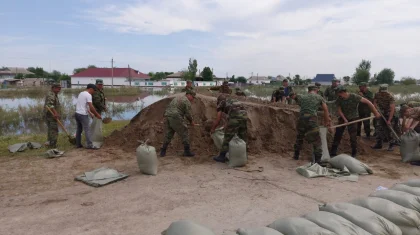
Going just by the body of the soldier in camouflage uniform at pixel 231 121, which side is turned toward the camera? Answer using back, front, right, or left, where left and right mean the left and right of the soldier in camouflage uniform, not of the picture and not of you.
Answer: left

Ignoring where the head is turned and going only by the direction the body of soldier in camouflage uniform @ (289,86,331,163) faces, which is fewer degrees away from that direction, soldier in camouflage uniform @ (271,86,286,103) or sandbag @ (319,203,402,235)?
the soldier in camouflage uniform

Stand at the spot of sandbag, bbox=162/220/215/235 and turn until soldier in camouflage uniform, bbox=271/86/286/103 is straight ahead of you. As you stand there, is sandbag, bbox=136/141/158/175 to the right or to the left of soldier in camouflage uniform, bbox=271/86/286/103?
left

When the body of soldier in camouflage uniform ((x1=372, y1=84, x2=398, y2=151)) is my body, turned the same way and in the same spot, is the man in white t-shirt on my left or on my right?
on my right

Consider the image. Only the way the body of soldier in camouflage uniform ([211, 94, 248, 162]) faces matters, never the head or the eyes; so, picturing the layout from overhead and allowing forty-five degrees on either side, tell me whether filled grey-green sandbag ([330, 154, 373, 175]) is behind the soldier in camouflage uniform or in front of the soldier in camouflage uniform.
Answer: behind
